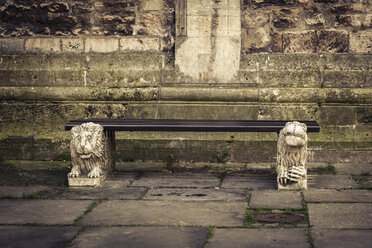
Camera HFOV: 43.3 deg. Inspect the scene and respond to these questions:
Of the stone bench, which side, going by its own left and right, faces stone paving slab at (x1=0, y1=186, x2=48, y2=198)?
right

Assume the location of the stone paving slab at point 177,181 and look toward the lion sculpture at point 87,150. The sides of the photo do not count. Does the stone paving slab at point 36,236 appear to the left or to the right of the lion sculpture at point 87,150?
left

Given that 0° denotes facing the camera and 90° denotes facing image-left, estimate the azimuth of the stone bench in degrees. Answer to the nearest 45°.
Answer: approximately 0°

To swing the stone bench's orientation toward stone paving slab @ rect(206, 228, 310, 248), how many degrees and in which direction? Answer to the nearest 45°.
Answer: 0° — it already faces it

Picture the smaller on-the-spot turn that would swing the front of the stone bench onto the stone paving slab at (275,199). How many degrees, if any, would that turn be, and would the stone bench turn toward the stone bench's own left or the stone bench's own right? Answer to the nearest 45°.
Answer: approximately 45° to the stone bench's own left

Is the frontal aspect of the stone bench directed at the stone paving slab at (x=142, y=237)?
yes
